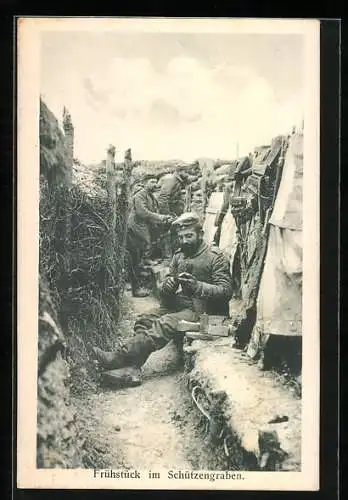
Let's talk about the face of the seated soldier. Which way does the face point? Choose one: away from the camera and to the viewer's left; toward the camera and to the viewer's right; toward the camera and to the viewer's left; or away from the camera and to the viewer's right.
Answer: toward the camera and to the viewer's left

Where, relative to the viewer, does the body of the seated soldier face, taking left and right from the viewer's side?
facing the viewer and to the left of the viewer

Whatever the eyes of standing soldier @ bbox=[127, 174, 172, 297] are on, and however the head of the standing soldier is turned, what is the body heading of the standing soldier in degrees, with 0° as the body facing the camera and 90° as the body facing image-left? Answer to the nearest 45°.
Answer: approximately 270°
